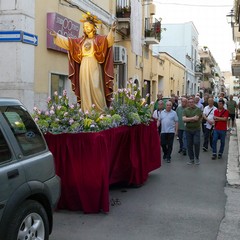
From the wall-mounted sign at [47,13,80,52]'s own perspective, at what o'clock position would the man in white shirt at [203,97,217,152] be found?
The man in white shirt is roughly at 11 o'clock from the wall-mounted sign.

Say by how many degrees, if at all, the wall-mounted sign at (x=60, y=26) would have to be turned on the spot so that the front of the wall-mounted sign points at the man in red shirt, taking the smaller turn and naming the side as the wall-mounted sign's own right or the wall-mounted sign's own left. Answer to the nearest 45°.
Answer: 0° — it already faces them

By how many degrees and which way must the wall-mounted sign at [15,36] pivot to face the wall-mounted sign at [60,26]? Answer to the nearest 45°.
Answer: approximately 135° to its left

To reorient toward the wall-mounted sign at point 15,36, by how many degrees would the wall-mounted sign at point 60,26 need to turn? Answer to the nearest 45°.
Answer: approximately 90° to its right

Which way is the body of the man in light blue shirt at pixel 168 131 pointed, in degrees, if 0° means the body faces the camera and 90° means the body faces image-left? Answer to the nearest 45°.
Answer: approximately 0°

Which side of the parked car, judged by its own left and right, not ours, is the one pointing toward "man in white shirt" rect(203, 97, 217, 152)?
back

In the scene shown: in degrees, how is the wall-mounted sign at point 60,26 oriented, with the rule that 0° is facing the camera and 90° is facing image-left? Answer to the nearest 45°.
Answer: approximately 315°

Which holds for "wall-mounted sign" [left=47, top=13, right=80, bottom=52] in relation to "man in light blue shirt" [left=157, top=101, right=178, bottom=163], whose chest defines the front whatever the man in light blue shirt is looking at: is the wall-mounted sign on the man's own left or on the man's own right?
on the man's own right

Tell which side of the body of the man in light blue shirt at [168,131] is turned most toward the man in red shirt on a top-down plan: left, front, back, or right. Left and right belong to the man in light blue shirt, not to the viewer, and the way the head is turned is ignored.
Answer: left
